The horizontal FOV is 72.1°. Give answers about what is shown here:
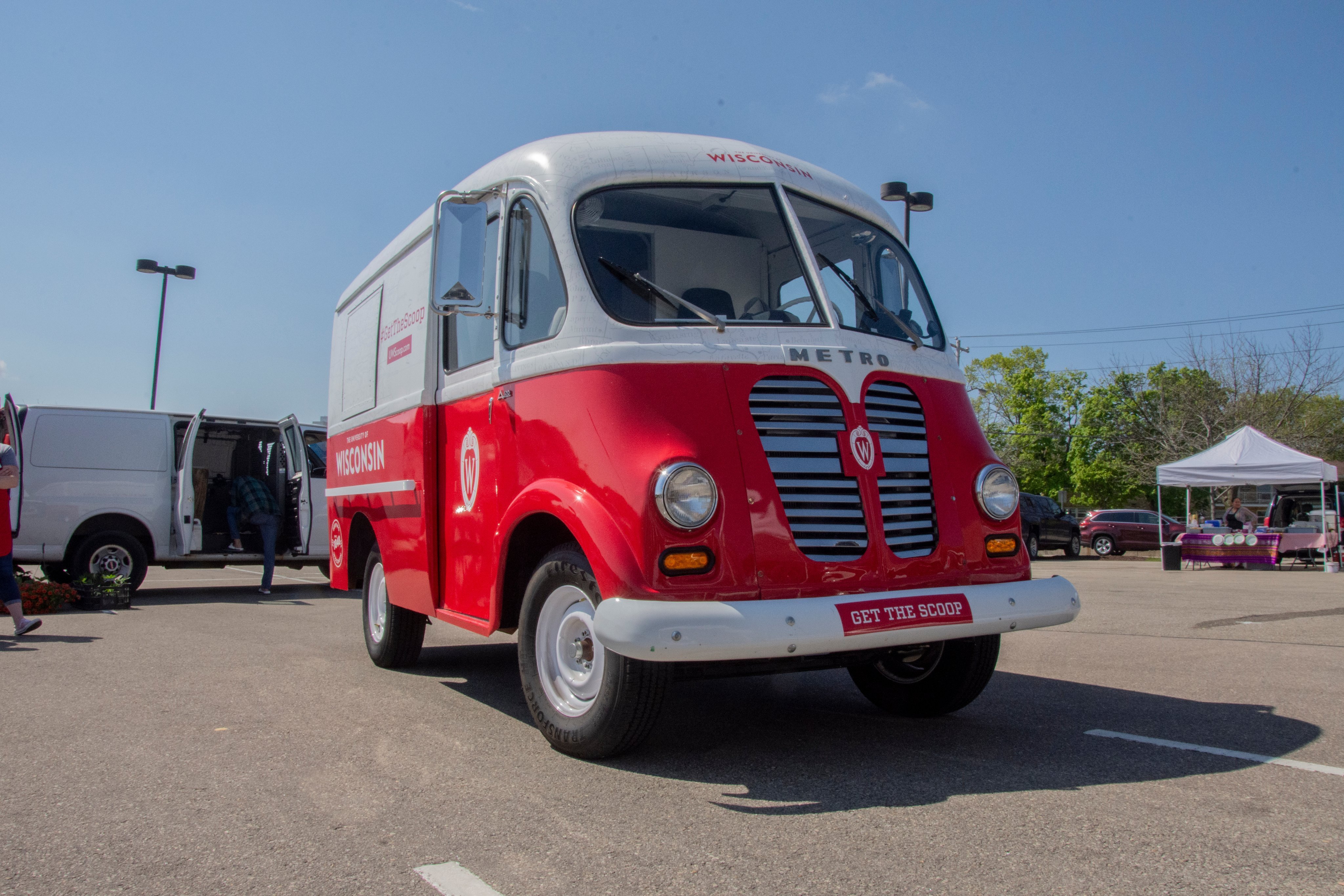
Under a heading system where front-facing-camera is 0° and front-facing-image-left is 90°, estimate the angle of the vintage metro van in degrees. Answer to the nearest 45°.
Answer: approximately 315°

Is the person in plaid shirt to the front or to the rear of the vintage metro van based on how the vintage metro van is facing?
to the rear

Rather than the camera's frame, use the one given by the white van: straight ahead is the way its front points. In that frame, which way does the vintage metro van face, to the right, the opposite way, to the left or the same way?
to the right

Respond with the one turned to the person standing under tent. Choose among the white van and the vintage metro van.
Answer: the white van

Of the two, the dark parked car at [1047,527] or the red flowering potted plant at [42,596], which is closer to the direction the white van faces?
the dark parked car

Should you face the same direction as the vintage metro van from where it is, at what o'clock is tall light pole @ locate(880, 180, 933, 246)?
The tall light pole is roughly at 8 o'clock from the vintage metro van.

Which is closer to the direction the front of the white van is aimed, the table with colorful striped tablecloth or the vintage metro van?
the table with colorful striped tablecloth

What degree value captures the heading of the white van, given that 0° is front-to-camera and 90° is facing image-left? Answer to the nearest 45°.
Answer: approximately 270°

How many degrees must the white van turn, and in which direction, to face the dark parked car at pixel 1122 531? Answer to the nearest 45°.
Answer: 0° — it already faces it
